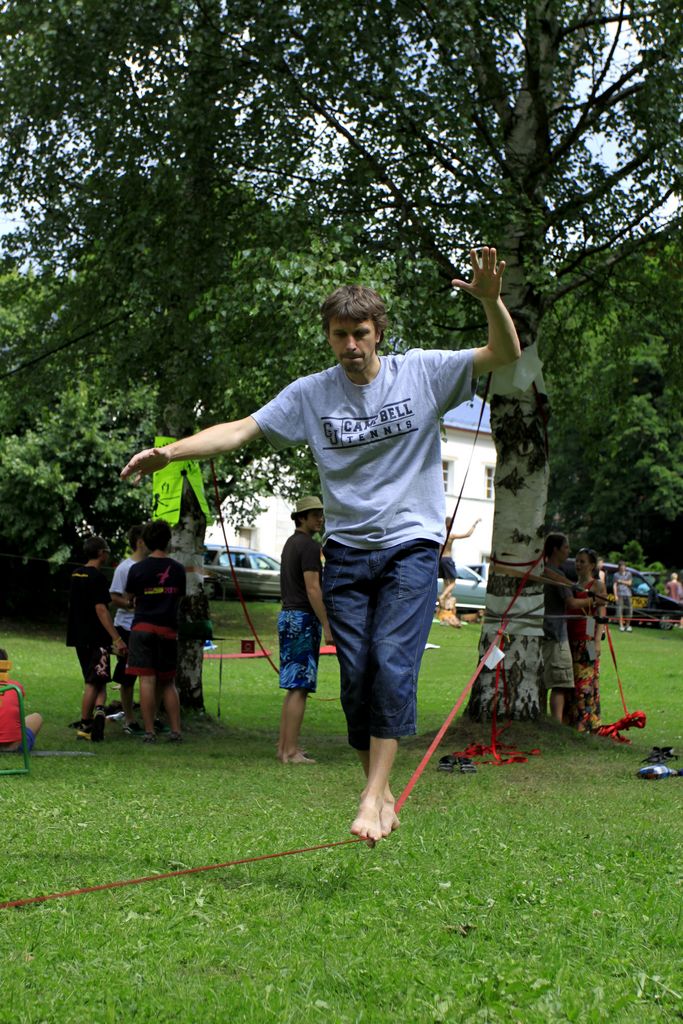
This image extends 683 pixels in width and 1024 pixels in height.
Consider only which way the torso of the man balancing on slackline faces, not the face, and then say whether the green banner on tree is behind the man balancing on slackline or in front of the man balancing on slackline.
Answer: behind

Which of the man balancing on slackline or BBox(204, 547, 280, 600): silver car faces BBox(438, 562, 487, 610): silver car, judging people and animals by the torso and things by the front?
BBox(204, 547, 280, 600): silver car

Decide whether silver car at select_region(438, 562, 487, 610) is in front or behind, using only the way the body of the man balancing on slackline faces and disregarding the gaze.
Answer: behind

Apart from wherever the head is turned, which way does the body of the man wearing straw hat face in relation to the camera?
to the viewer's right

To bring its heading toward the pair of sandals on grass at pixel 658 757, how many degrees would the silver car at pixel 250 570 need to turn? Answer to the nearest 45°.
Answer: approximately 90° to its right

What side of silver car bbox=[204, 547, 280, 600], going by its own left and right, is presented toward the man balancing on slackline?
right

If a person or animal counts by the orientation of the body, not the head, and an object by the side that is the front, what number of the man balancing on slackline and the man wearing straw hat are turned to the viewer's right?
1

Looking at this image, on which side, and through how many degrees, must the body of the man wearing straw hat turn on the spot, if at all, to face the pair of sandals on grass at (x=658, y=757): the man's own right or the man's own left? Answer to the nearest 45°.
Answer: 0° — they already face it

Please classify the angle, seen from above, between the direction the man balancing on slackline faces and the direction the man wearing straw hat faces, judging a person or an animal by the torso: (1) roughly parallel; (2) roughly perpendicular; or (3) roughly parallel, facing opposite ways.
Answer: roughly perpendicular

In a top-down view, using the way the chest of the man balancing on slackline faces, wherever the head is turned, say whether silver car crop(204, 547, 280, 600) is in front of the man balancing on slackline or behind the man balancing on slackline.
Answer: behind
